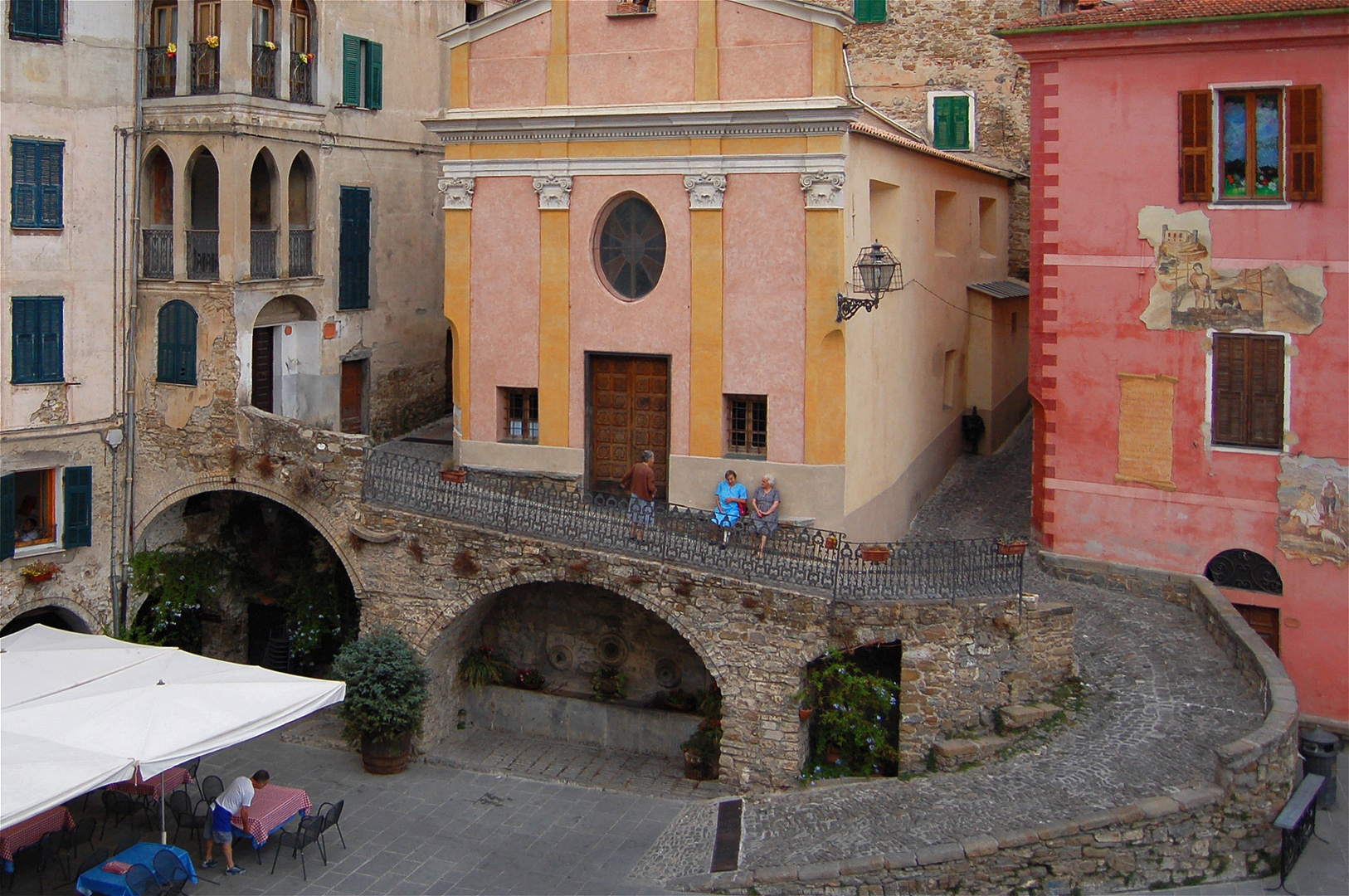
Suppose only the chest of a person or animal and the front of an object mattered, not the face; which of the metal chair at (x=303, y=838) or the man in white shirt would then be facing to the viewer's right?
the man in white shirt

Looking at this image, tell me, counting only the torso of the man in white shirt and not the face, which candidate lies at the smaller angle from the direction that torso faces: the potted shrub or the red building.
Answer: the red building

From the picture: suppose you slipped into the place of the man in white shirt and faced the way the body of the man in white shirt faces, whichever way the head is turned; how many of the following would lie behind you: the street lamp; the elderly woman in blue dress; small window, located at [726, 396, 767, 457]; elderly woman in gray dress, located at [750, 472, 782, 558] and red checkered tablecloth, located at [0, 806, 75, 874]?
1

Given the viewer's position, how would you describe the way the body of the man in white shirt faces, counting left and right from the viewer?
facing to the right of the viewer

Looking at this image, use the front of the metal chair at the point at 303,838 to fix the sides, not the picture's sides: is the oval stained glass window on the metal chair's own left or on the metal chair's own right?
on the metal chair's own right

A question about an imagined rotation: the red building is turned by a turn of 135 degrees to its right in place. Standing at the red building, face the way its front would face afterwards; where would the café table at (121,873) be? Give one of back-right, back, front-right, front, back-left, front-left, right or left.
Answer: left

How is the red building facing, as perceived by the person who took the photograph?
facing the viewer

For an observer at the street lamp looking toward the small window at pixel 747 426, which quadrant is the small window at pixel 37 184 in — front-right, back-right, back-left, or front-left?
front-left

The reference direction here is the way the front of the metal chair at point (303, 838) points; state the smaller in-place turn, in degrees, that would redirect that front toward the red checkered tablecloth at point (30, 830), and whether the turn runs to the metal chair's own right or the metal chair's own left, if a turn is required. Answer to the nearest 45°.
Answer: approximately 45° to the metal chair's own left
